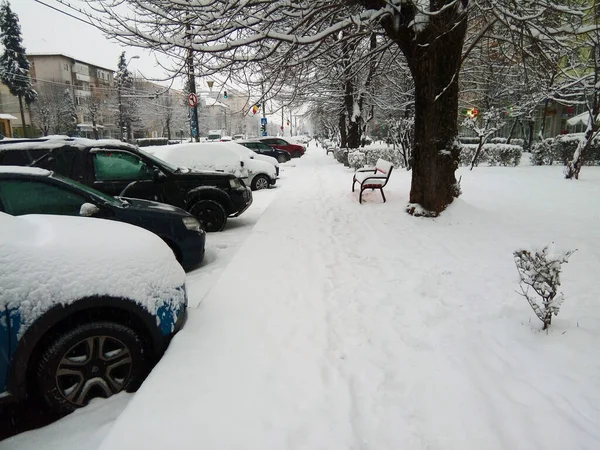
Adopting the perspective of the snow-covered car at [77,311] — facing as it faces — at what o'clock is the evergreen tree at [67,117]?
The evergreen tree is roughly at 9 o'clock from the snow-covered car.

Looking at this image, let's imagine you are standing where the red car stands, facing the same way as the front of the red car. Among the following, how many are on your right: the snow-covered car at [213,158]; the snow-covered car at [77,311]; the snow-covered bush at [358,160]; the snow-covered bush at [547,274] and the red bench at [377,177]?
5

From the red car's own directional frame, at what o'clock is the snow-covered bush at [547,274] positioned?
The snow-covered bush is roughly at 3 o'clock from the red car.

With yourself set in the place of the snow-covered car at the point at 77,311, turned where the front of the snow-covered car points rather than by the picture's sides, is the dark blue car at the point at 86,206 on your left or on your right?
on your left

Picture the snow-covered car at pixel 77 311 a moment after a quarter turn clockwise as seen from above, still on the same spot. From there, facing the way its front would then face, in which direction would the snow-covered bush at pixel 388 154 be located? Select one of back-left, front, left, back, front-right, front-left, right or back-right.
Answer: back-left

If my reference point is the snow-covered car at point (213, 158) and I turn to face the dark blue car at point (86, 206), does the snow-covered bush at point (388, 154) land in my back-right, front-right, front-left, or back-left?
back-left

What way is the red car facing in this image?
to the viewer's right

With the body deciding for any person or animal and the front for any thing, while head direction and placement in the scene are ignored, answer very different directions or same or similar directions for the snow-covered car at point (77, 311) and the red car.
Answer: same or similar directions

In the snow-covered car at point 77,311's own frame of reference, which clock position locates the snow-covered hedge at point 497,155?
The snow-covered hedge is roughly at 11 o'clock from the snow-covered car.

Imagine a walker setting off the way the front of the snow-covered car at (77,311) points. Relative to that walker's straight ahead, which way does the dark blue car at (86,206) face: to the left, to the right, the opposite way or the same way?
the same way

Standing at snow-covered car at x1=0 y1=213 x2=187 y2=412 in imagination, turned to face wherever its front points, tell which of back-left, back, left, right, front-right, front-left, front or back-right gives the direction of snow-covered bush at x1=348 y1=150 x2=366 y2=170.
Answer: front-left

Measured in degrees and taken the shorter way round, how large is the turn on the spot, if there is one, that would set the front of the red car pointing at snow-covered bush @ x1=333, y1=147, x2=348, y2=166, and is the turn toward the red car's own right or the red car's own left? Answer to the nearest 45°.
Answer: approximately 90° to the red car's own right

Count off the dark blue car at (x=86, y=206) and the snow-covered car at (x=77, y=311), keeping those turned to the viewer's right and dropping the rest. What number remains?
2

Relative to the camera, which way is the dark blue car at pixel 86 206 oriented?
to the viewer's right

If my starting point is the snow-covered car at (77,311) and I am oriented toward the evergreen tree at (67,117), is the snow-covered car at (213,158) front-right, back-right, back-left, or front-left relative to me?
front-right

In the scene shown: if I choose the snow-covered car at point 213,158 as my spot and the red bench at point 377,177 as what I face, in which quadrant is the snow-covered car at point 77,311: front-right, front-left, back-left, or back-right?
front-right

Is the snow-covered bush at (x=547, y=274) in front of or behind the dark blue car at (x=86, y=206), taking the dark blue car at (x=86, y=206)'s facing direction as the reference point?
in front

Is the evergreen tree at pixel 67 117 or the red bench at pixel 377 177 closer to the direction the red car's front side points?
the red bench

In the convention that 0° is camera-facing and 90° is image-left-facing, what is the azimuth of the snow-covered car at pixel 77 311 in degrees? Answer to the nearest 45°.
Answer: approximately 270°
